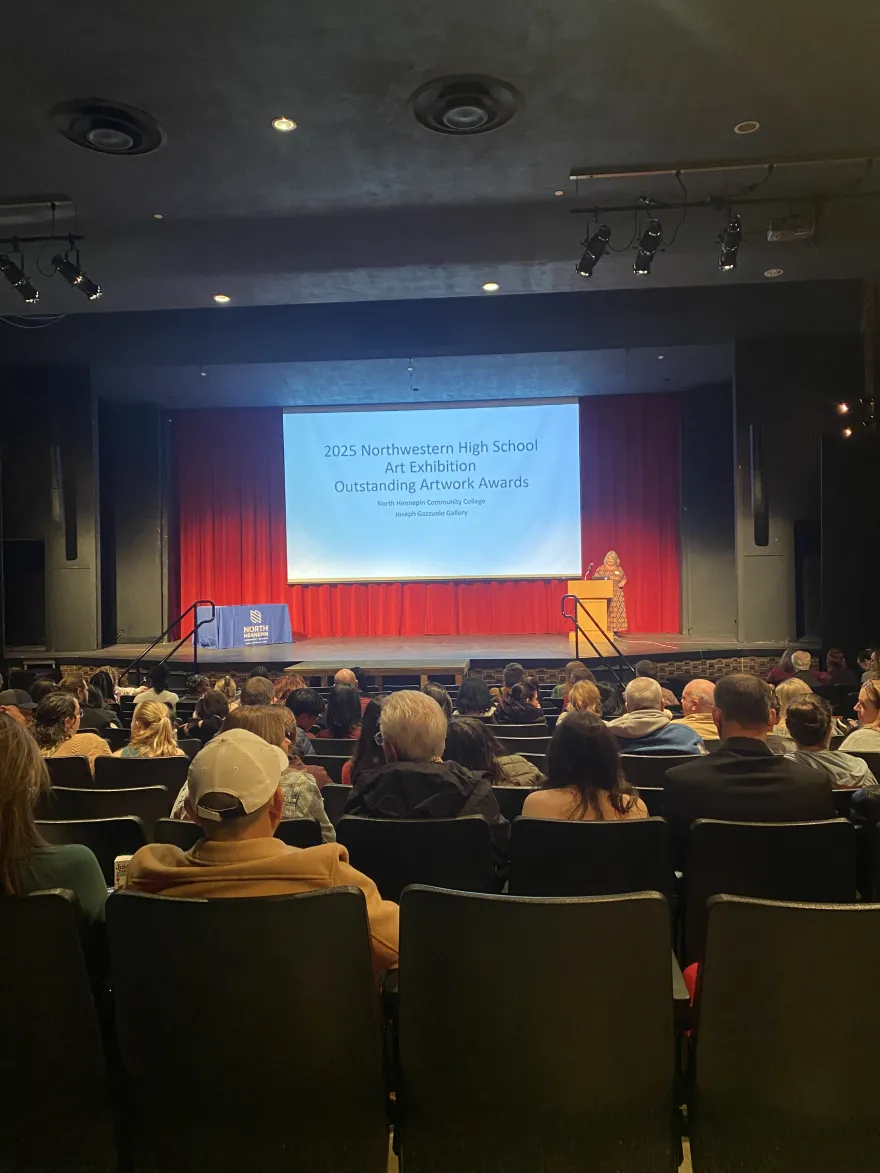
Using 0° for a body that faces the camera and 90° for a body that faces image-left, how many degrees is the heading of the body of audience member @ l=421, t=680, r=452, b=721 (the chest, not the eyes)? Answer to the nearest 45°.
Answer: approximately 180°

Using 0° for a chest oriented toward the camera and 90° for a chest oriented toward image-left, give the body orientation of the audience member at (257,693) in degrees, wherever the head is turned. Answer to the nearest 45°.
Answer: approximately 180°

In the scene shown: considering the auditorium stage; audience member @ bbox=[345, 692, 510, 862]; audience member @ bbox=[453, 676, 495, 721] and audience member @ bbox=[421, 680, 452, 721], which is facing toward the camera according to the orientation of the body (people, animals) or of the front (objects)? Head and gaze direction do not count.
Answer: the auditorium stage

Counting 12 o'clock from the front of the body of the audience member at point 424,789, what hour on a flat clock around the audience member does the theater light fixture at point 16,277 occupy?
The theater light fixture is roughly at 11 o'clock from the audience member.

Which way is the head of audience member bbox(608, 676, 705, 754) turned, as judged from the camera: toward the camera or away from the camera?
away from the camera

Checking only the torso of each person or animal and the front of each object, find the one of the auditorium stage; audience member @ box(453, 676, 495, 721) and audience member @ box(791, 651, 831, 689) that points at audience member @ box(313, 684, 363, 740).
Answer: the auditorium stage

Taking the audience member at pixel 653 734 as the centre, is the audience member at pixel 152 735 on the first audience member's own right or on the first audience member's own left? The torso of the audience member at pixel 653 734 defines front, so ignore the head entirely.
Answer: on the first audience member's own left

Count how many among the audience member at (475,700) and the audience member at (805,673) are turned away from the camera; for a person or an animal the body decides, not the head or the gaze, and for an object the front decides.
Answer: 2

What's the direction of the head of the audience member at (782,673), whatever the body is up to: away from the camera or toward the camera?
away from the camera

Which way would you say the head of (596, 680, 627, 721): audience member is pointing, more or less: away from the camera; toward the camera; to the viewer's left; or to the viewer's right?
away from the camera

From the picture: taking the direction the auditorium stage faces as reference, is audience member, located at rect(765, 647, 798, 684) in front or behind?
in front

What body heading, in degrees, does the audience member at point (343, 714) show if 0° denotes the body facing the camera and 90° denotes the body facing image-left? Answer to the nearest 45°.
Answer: approximately 180°

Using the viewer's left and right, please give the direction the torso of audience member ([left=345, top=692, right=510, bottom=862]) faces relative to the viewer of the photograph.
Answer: facing away from the viewer

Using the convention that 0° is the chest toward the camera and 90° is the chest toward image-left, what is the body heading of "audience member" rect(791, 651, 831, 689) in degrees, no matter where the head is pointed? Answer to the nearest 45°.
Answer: approximately 180°

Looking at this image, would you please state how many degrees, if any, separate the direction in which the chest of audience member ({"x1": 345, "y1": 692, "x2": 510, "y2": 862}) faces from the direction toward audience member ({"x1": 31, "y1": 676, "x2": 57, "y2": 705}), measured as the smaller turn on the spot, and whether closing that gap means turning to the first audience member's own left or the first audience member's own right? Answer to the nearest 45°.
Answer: approximately 45° to the first audience member's own left
